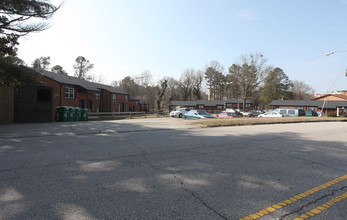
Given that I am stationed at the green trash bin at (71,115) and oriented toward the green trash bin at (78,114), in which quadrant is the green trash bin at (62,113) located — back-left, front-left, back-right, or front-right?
back-left

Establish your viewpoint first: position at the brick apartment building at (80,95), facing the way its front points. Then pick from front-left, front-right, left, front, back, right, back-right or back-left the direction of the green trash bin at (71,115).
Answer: front-right

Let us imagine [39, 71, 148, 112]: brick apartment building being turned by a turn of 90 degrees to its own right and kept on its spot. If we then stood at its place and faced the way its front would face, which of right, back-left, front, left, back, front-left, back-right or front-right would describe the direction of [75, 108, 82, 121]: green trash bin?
front-left

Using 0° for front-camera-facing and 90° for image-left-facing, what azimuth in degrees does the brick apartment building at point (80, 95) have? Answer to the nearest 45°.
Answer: approximately 315°

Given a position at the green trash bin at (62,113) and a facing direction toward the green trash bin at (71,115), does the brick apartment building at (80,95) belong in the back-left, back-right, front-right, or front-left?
front-left
